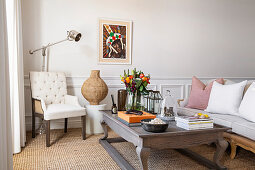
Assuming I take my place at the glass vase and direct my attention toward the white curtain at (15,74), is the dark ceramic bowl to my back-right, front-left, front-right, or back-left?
back-left

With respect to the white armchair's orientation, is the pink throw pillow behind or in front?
in front

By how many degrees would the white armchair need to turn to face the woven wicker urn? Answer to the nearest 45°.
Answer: approximately 45° to its left

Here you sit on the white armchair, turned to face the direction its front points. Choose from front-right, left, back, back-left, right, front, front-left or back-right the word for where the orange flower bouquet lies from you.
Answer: front

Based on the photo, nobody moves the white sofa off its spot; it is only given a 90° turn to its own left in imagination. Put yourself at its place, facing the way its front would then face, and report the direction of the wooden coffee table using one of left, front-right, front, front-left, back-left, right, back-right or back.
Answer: right

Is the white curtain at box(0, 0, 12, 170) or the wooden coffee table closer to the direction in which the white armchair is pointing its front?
the wooden coffee table

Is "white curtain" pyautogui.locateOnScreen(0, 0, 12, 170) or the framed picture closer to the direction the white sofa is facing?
the white curtain

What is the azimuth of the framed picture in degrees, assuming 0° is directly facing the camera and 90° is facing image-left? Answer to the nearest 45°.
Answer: approximately 0°

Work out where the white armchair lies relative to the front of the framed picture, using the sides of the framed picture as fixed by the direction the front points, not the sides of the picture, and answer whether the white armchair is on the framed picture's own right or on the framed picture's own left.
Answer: on the framed picture's own right

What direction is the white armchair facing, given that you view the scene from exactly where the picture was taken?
facing the viewer and to the right of the viewer

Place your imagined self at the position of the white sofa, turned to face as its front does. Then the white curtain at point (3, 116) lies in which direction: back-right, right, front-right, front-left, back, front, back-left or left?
front

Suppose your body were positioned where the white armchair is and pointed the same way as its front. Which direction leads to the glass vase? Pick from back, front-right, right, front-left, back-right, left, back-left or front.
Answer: front

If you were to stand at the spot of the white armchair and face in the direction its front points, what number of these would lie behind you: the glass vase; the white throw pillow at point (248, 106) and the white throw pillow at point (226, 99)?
0

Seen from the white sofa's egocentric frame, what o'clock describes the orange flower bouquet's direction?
The orange flower bouquet is roughly at 1 o'clock from the white sofa.

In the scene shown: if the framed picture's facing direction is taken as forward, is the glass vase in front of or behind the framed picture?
in front

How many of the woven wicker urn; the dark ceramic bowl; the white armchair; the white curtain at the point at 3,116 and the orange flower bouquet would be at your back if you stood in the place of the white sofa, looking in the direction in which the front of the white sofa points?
0

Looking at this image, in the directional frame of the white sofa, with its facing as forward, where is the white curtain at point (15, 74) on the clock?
The white curtain is roughly at 1 o'clock from the white sofa.

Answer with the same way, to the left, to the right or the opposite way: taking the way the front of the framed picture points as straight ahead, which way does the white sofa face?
to the right

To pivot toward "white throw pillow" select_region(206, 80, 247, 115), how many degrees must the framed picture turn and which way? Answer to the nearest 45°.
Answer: approximately 45° to its left

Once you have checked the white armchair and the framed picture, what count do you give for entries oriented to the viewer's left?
0
